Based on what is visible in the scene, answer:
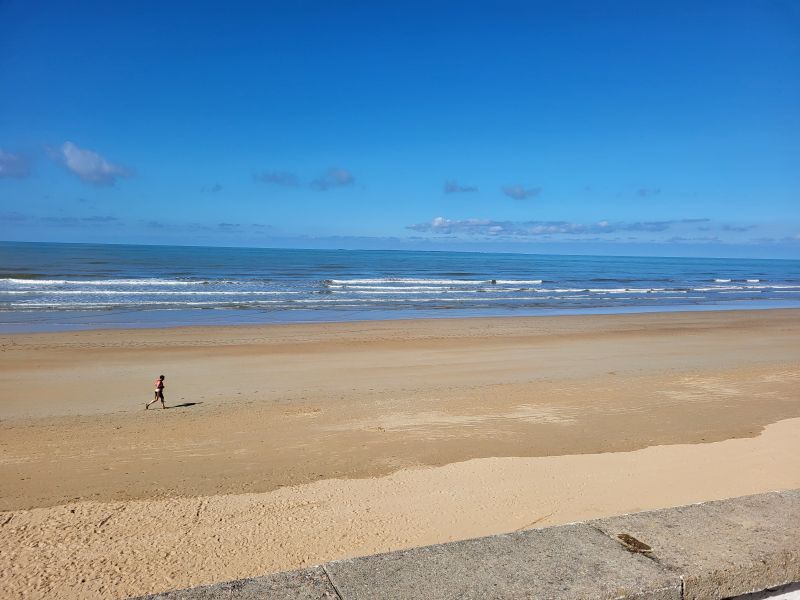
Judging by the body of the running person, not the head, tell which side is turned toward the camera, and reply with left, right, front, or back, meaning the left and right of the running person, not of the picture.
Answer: right
